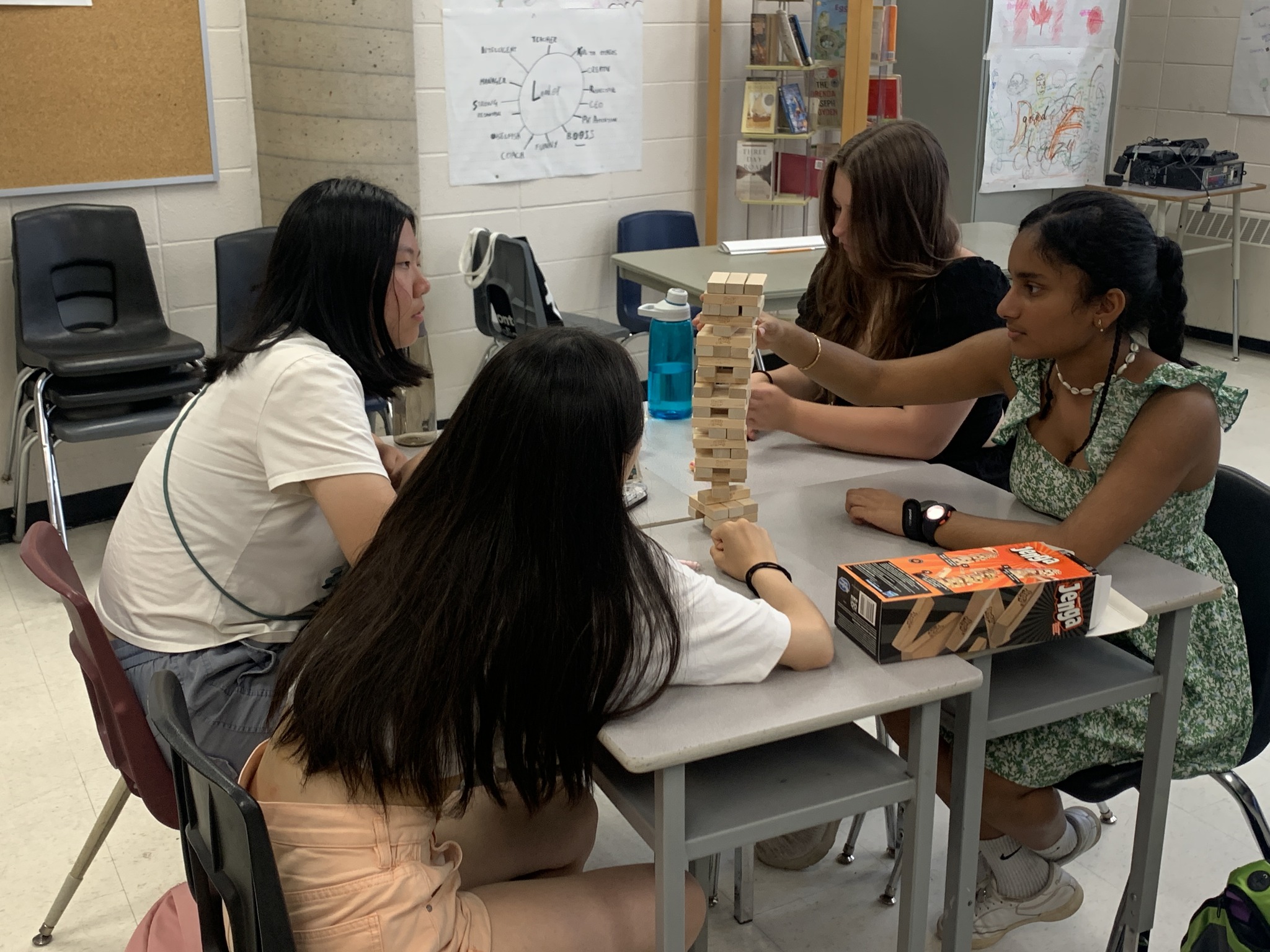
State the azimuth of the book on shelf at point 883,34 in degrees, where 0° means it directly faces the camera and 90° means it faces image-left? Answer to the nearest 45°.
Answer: approximately 0°

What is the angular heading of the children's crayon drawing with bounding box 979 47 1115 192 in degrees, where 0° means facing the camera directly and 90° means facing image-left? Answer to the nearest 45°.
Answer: approximately 0°

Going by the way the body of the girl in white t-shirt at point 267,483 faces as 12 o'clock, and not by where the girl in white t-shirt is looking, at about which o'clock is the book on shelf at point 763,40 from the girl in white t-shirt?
The book on shelf is roughly at 10 o'clock from the girl in white t-shirt.

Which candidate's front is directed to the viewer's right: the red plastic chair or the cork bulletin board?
the red plastic chair

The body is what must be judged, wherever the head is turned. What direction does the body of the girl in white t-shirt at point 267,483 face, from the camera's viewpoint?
to the viewer's right

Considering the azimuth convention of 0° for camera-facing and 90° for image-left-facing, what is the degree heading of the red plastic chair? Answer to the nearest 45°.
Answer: approximately 270°

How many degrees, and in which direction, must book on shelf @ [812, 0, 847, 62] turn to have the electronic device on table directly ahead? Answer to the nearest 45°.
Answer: approximately 135° to its left

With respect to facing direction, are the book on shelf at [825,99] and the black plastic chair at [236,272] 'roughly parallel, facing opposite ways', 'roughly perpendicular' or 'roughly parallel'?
roughly perpendicular

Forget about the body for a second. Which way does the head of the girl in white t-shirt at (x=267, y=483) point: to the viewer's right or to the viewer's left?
to the viewer's right

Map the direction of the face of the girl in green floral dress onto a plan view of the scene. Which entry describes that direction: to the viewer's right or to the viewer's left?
to the viewer's left
